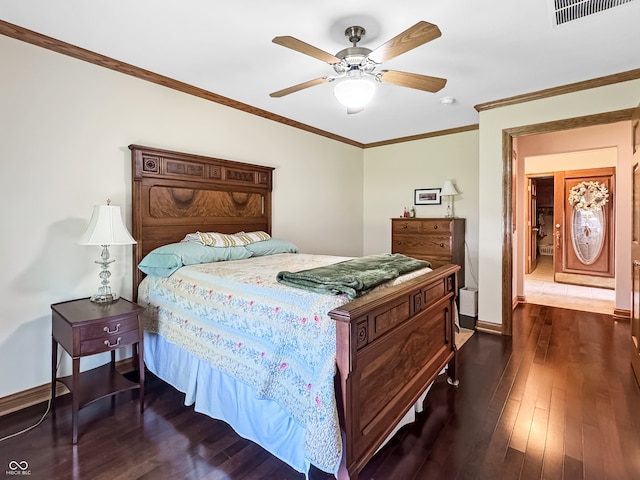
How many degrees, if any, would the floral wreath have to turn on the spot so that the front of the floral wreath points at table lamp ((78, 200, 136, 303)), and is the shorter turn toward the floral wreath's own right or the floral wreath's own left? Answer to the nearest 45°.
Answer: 0° — it already faces it

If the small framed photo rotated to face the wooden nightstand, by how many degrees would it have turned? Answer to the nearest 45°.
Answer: approximately 45° to its right

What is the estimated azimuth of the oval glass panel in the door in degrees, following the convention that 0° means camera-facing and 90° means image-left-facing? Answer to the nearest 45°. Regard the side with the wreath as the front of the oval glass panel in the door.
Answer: approximately 0°

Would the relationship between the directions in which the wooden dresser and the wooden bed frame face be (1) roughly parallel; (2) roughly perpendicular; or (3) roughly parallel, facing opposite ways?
roughly perpendicular

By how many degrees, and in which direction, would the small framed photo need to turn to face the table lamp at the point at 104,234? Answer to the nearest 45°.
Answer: approximately 45° to its right

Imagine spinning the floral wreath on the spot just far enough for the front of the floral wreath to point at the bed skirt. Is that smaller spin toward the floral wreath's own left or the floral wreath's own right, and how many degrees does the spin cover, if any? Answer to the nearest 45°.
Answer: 0° — it already faces it
